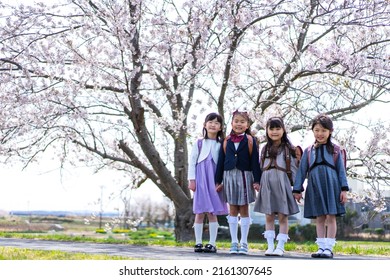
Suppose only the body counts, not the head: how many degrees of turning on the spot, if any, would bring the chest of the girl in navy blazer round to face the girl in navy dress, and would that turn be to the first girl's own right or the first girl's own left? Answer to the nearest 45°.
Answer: approximately 90° to the first girl's own left

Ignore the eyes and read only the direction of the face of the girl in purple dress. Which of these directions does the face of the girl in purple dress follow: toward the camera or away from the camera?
toward the camera

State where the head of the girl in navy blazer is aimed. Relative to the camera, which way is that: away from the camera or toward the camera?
toward the camera

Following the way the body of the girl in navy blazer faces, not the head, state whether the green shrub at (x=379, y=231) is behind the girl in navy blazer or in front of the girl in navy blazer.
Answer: behind

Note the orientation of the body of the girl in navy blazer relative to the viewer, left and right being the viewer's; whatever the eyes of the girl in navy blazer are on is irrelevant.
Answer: facing the viewer

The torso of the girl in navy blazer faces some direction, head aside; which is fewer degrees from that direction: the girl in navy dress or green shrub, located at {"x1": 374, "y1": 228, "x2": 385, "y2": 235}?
the girl in navy dress

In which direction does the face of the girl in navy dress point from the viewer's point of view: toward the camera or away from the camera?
toward the camera
